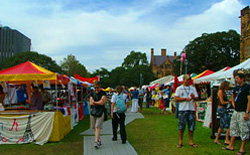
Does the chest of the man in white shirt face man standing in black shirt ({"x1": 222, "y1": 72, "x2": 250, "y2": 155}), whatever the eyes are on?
no

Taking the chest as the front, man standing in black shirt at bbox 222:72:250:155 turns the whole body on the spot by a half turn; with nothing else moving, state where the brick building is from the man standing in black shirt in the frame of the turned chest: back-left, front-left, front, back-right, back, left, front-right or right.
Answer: front-left

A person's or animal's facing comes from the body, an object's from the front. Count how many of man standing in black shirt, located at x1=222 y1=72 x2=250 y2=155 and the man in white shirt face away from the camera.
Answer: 0

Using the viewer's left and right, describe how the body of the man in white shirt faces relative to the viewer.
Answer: facing the viewer

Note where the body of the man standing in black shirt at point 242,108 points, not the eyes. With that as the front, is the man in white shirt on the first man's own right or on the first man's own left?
on the first man's own right

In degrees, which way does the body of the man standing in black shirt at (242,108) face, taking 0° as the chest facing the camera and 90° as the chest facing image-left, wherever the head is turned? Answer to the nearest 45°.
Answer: approximately 45°
